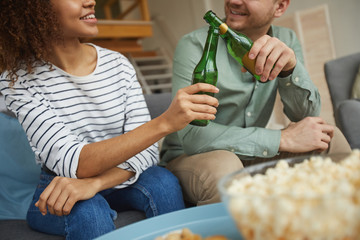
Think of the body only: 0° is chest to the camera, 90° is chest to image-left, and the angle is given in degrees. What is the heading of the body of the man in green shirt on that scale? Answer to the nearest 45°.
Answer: approximately 0°

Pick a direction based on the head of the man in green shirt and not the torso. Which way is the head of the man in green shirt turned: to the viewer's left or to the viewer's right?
to the viewer's left
